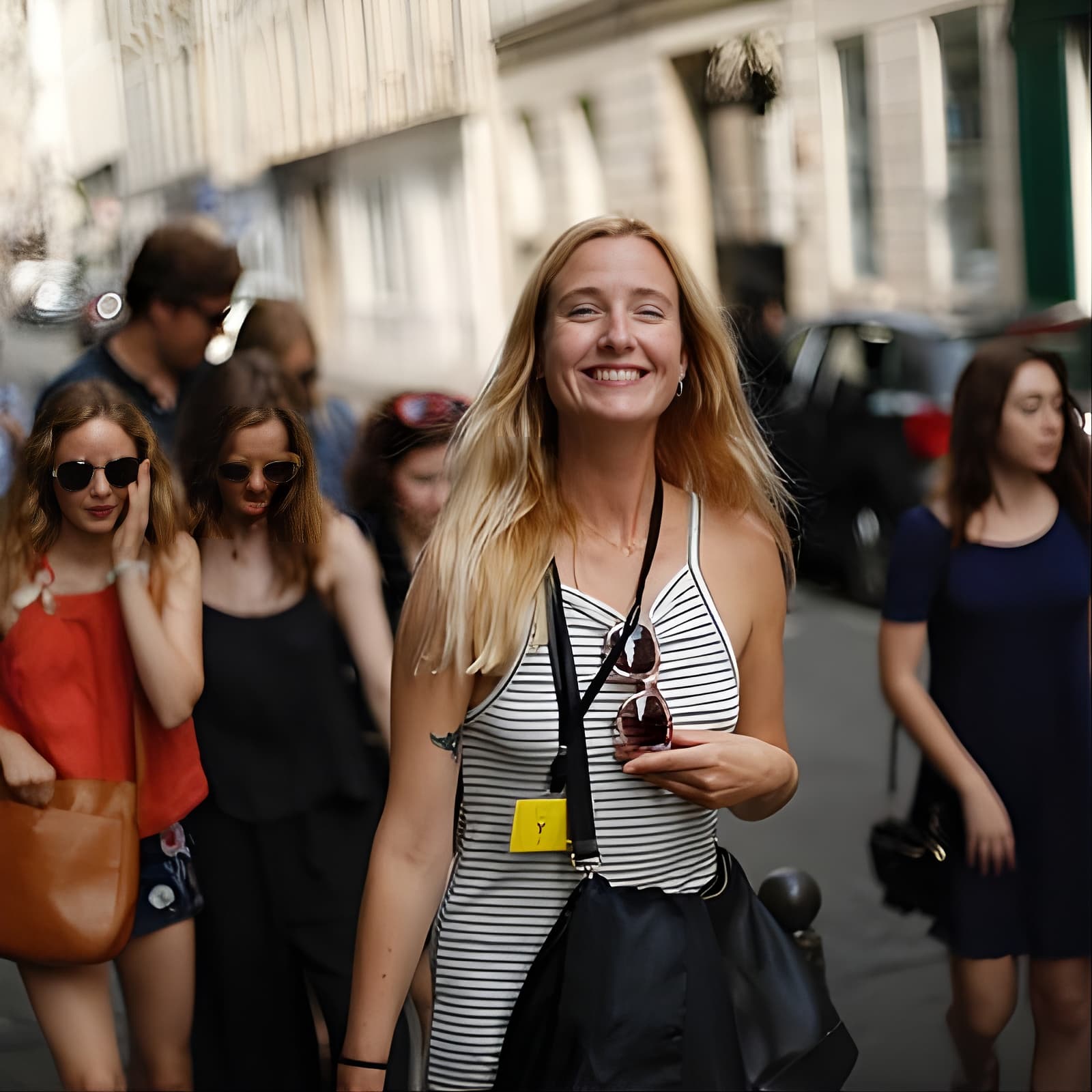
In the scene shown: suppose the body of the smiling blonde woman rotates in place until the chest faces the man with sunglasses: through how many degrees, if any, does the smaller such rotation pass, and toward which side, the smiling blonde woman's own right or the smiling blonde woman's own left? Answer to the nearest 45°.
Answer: approximately 135° to the smiling blonde woman's own right

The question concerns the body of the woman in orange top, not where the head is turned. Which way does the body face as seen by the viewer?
toward the camera

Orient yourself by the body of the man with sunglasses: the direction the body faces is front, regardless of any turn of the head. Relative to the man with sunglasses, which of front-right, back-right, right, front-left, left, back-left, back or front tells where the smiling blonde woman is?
front

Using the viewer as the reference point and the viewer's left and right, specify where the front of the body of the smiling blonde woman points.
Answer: facing the viewer

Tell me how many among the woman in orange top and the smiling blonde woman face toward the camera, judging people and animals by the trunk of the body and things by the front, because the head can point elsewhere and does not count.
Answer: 2

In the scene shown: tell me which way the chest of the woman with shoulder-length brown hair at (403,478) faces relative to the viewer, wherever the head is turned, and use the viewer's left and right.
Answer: facing the viewer and to the right of the viewer
